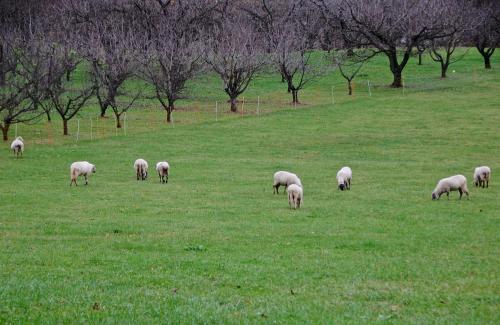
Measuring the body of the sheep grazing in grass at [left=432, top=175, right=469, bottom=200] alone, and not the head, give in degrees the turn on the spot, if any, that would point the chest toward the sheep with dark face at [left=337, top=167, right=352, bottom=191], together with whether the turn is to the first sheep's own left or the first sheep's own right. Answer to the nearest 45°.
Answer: approximately 45° to the first sheep's own right

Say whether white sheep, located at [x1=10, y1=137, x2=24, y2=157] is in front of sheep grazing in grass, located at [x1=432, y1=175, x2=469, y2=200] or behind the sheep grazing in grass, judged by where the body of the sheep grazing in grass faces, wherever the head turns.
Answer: in front

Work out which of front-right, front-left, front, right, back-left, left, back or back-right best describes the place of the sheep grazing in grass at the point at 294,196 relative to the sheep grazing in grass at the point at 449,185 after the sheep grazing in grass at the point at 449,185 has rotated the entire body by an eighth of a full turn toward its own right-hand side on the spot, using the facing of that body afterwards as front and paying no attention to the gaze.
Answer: left

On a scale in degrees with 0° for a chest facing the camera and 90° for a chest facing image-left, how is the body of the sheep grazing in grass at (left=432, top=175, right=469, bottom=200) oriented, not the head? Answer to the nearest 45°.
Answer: approximately 90°

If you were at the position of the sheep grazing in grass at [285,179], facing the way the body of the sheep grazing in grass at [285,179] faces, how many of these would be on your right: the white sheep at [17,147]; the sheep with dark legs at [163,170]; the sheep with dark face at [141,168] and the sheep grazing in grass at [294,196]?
1
